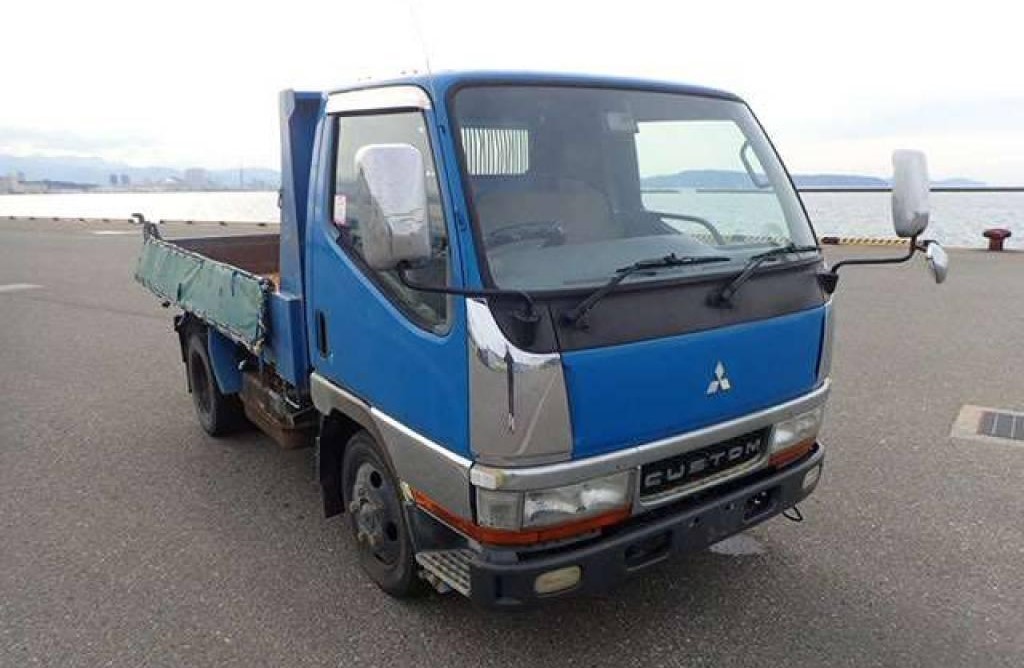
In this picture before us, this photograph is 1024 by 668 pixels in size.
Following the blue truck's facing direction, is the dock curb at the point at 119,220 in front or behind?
behind

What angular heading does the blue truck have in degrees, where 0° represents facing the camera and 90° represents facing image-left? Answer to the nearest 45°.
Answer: approximately 315°
